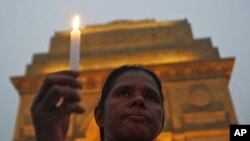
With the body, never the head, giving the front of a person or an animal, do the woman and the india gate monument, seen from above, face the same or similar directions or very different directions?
same or similar directions

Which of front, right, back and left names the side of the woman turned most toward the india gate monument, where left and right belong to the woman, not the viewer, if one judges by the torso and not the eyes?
back

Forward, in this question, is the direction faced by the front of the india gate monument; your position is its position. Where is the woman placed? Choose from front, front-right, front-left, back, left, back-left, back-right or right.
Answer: front

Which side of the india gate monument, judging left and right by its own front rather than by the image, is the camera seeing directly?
front

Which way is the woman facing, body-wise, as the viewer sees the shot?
toward the camera

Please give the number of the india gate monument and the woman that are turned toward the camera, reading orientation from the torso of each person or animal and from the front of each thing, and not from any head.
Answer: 2
